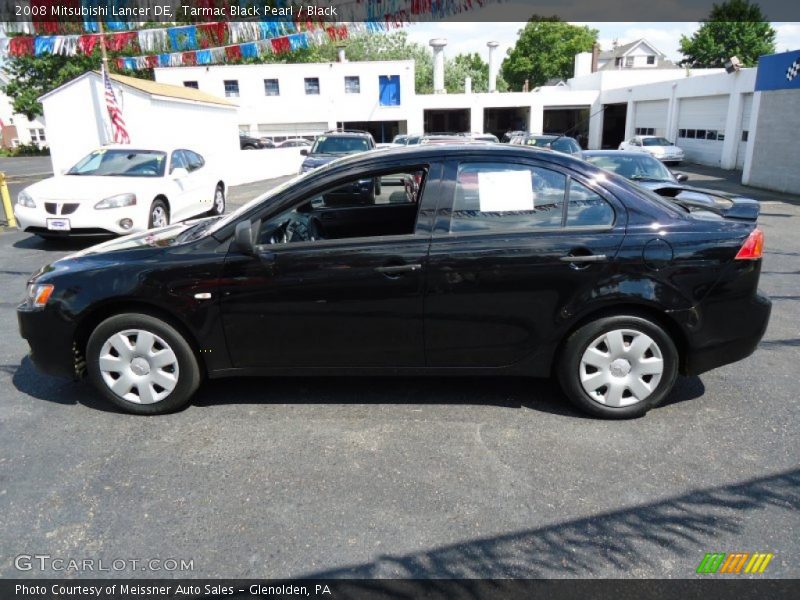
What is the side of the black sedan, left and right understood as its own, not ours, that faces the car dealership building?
right

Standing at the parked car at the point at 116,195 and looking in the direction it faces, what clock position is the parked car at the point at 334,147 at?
the parked car at the point at 334,147 is roughly at 6 o'clock from the parked car at the point at 116,195.

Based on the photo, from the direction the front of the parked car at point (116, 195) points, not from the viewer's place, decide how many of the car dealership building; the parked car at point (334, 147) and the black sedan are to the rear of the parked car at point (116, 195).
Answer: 2

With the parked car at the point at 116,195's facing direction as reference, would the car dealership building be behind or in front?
behind

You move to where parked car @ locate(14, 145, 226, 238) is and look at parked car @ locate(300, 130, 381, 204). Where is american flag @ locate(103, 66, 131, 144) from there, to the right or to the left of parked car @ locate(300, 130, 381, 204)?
left

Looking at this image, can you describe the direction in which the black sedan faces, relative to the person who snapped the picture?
facing to the left of the viewer

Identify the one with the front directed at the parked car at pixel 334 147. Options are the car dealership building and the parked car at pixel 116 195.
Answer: the car dealership building

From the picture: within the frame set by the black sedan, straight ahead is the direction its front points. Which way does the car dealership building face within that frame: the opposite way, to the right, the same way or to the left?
to the left
